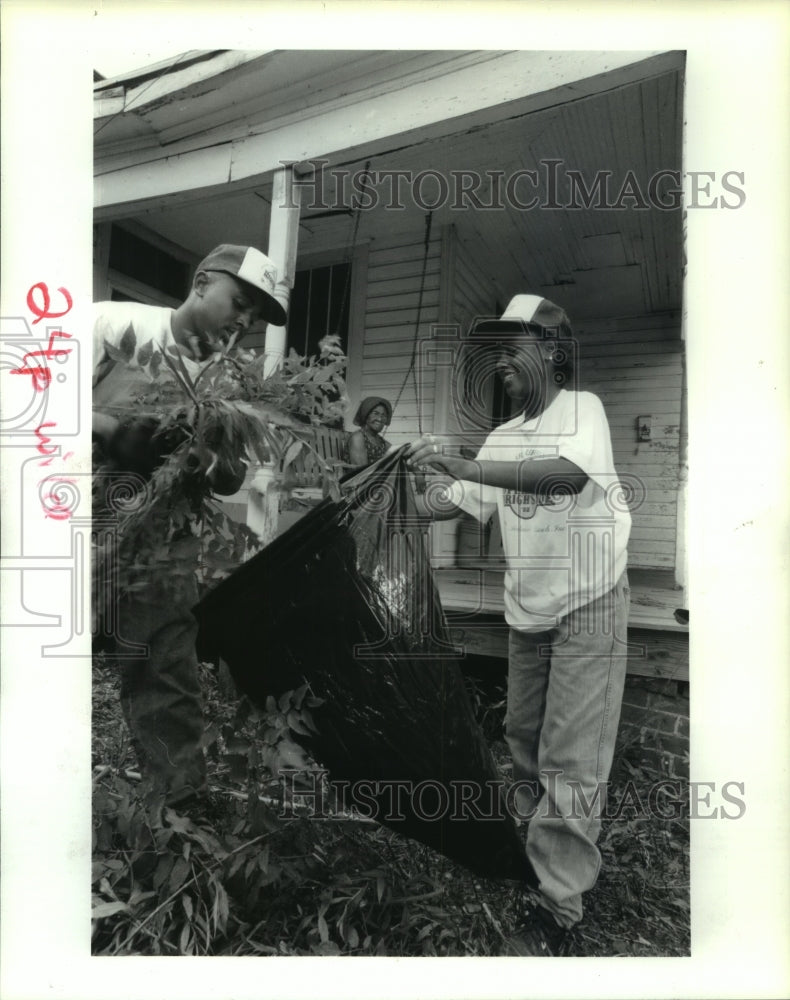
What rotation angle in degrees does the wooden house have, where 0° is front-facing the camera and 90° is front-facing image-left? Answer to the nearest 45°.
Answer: approximately 45°

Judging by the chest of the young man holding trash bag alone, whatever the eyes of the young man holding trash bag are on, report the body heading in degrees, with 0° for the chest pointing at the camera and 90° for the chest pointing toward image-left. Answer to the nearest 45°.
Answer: approximately 45°
